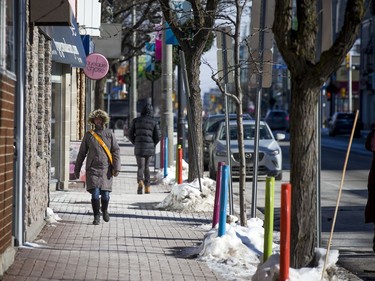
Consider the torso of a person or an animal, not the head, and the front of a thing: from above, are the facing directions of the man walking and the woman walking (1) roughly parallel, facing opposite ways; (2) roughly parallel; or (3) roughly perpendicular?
roughly parallel, facing opposite ways

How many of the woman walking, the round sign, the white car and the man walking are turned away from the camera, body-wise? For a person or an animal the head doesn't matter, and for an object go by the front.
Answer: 1

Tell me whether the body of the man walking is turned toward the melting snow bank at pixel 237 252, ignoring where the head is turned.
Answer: no

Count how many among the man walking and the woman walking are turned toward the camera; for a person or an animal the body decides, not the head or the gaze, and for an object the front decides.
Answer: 1

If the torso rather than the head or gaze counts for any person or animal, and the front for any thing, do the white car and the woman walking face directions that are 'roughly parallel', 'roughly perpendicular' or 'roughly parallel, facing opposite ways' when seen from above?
roughly parallel

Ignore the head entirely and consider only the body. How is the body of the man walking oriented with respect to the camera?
away from the camera

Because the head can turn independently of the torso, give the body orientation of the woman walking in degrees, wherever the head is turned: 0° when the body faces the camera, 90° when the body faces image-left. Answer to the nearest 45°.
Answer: approximately 0°

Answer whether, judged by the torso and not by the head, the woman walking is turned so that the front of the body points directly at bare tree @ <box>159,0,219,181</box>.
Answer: no

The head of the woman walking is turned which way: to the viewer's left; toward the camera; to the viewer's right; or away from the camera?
toward the camera

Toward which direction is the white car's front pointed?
toward the camera

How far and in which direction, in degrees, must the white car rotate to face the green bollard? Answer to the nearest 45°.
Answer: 0° — it already faces it

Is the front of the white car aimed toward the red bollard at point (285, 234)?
yes

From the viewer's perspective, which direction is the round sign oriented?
toward the camera

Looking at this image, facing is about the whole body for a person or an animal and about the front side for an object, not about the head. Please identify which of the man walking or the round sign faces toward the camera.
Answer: the round sign

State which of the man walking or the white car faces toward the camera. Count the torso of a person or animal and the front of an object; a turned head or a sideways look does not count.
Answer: the white car

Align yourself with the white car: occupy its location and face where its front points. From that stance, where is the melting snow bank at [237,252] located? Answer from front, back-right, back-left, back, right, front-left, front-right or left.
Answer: front

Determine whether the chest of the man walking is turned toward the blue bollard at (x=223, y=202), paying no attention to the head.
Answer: no

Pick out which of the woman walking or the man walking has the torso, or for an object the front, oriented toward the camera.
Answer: the woman walking

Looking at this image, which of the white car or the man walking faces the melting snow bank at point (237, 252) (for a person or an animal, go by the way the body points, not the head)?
the white car
